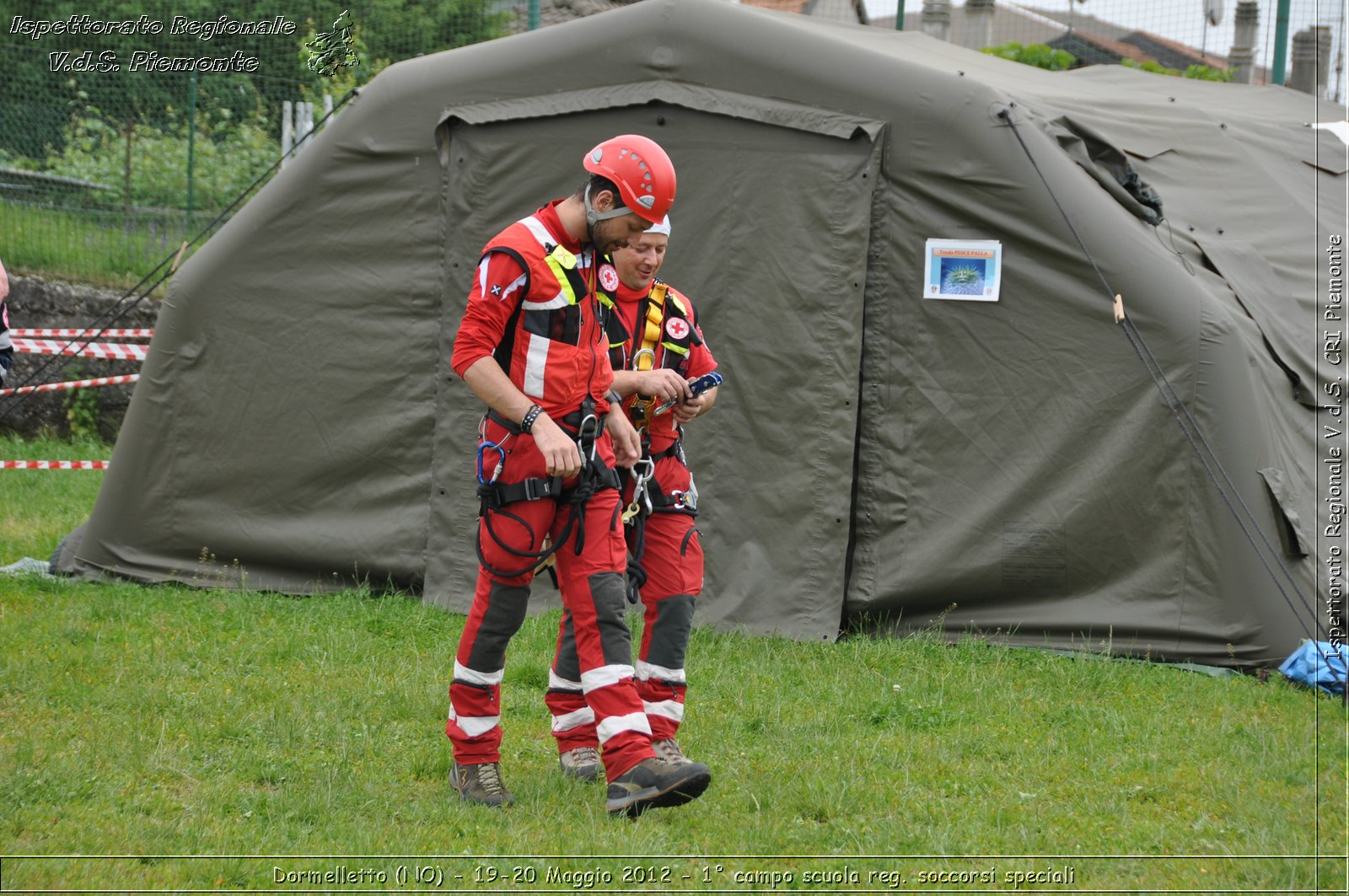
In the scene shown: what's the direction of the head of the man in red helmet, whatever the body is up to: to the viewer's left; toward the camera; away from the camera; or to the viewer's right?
to the viewer's right

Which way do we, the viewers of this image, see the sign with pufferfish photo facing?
facing the viewer

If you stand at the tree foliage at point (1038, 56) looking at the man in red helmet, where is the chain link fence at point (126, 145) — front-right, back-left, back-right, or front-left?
front-right

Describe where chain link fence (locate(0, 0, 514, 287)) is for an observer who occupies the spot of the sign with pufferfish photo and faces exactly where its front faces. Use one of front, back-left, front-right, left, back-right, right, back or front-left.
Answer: back-right

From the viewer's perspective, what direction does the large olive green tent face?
toward the camera

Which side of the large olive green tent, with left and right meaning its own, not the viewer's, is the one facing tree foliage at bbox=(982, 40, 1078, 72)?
back

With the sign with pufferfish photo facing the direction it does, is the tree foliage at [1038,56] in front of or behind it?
behind

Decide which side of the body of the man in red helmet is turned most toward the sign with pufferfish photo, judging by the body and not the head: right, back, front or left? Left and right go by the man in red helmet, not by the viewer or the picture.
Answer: left

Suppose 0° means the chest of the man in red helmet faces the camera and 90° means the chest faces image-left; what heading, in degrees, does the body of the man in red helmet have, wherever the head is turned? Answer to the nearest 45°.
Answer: approximately 315°

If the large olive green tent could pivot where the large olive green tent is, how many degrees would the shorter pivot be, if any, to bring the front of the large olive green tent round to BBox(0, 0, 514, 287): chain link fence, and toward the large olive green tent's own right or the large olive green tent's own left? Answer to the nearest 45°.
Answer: approximately 135° to the large olive green tent's own right

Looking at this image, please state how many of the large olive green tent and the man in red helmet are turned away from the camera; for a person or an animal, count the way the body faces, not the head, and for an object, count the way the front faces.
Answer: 0

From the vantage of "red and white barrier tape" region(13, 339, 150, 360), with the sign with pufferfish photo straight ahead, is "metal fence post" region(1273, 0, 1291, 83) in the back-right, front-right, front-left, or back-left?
front-left
